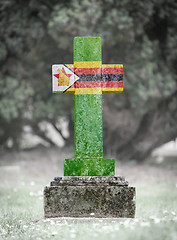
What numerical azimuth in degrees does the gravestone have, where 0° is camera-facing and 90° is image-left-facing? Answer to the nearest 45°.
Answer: approximately 0°
